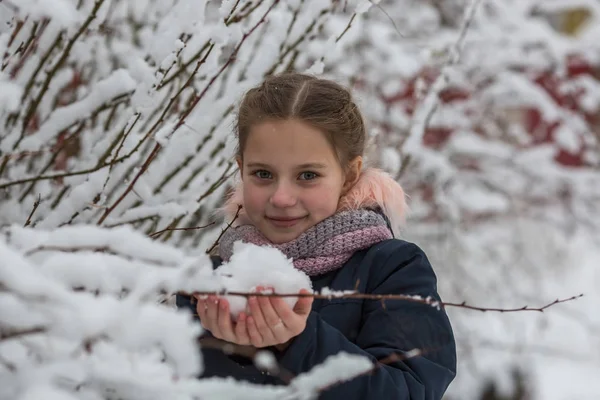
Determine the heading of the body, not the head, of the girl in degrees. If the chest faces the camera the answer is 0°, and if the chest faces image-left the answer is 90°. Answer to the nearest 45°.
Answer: approximately 45°
